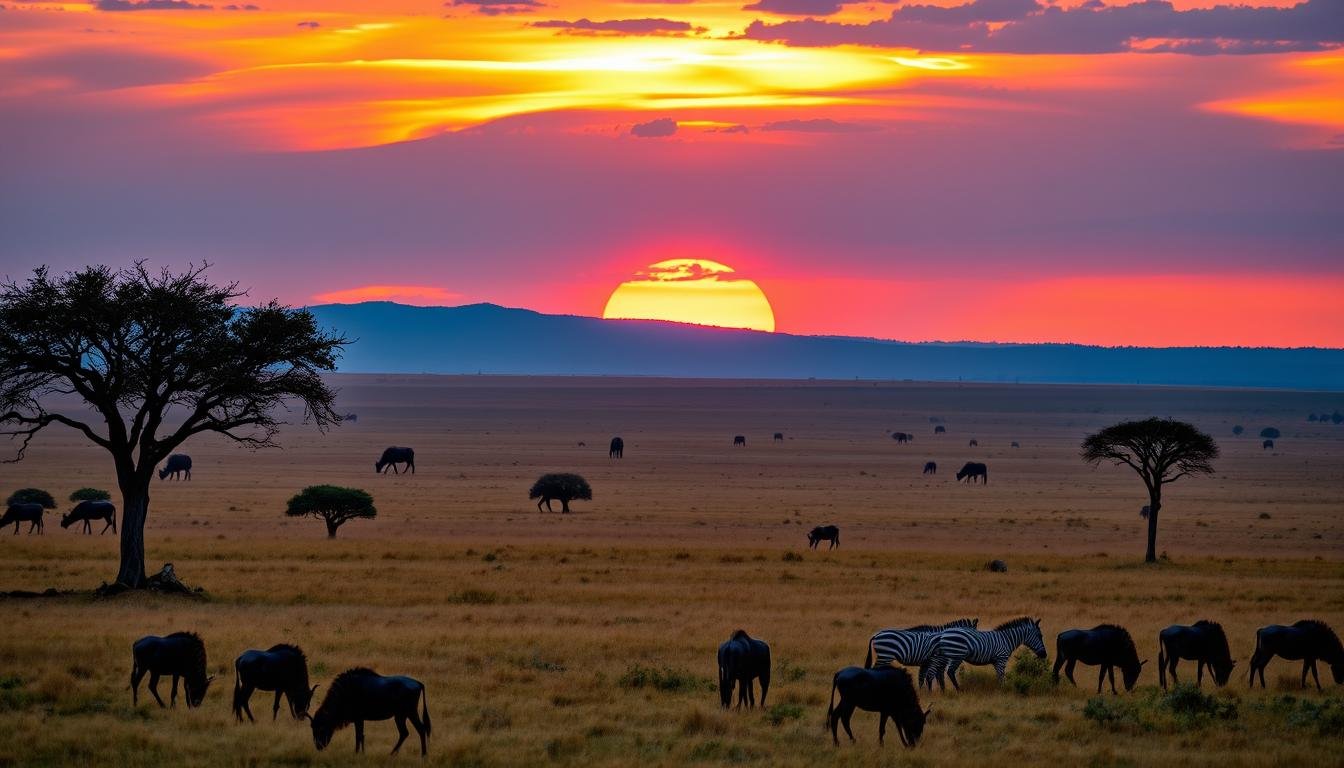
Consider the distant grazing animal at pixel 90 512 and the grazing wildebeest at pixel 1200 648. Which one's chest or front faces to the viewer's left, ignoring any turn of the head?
the distant grazing animal

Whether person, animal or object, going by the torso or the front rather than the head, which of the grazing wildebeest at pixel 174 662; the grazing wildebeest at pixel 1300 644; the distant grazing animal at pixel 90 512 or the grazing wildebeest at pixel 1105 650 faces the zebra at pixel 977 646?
the grazing wildebeest at pixel 174 662

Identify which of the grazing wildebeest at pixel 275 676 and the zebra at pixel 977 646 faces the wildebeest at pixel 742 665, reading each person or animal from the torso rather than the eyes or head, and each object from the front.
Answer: the grazing wildebeest

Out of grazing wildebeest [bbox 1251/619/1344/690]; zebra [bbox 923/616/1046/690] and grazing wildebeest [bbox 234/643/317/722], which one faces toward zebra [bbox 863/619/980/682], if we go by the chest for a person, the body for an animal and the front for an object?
grazing wildebeest [bbox 234/643/317/722]

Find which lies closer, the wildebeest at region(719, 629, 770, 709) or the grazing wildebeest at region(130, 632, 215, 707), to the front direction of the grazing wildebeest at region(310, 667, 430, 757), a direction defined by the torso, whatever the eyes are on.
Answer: the grazing wildebeest

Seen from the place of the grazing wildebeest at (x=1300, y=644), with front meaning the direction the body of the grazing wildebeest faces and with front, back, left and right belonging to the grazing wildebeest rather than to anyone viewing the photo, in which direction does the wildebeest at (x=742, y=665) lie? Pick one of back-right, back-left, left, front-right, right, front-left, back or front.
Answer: back-right

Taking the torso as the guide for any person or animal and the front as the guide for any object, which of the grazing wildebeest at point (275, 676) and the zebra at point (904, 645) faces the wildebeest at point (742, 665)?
the grazing wildebeest

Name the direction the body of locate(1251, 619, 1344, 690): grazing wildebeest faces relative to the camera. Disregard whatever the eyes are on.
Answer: to the viewer's right

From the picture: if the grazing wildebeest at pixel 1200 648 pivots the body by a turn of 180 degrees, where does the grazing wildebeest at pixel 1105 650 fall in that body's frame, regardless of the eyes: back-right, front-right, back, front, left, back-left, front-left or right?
front-left

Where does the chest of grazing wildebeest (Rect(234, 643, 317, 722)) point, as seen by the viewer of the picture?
to the viewer's right

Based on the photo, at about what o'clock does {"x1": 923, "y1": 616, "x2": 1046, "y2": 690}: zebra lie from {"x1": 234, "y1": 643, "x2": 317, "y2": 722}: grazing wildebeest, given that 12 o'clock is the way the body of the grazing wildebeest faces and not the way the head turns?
The zebra is roughly at 12 o'clock from the grazing wildebeest.

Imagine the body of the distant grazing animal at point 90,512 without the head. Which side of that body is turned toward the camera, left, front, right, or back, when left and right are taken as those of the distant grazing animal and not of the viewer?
left

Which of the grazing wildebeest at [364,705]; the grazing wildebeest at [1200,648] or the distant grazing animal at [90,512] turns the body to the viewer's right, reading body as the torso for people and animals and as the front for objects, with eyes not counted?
the grazing wildebeest at [1200,648]

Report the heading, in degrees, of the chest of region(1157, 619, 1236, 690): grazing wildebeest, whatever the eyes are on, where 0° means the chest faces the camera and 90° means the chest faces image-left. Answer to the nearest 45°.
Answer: approximately 270°

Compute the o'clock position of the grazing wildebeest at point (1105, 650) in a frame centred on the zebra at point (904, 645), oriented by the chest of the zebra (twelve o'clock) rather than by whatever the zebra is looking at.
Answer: The grazing wildebeest is roughly at 11 o'clock from the zebra.

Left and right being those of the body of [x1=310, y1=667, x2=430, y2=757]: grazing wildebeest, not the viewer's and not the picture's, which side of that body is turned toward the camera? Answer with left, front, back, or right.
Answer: left

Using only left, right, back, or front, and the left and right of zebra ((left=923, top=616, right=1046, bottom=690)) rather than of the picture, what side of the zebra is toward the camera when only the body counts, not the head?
right

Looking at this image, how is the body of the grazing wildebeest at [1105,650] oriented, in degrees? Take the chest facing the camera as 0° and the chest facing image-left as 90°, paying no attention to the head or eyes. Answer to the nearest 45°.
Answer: approximately 270°
